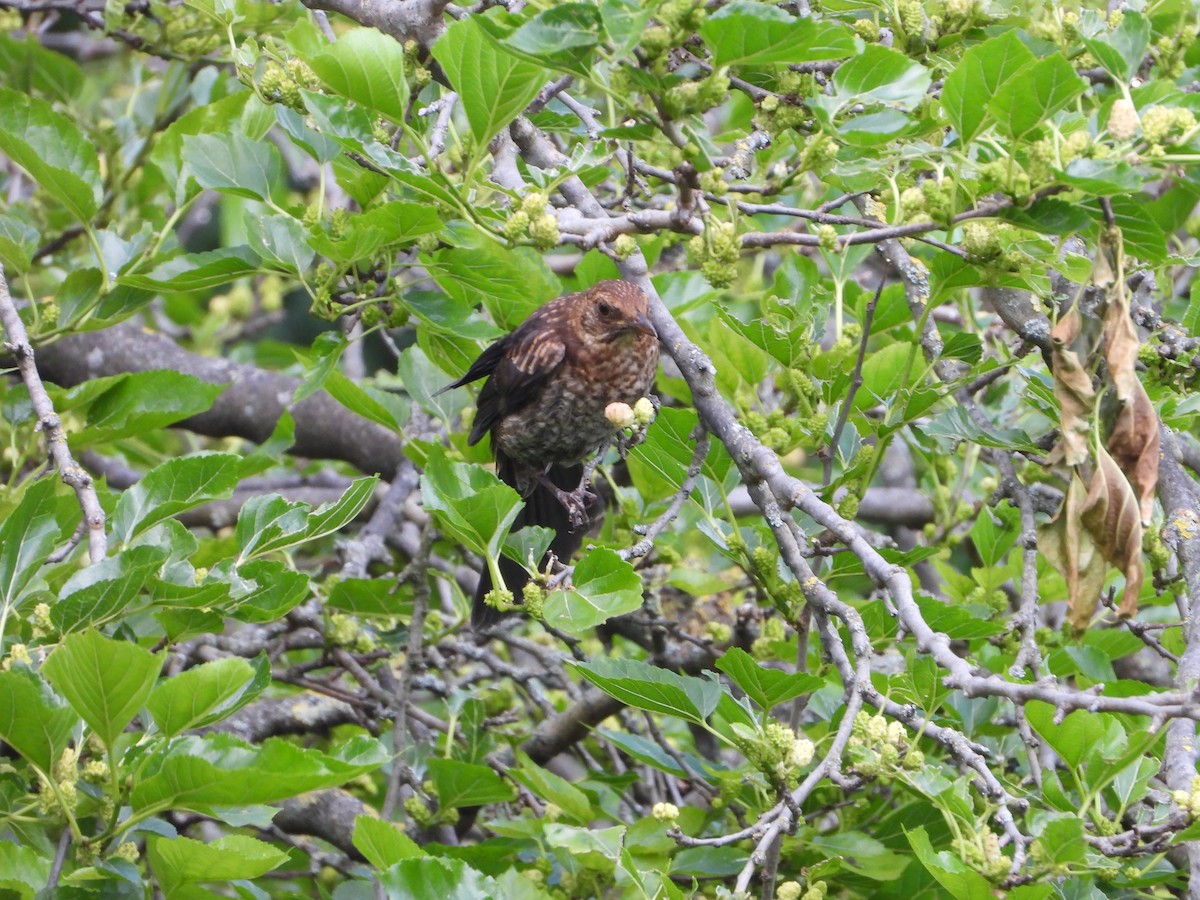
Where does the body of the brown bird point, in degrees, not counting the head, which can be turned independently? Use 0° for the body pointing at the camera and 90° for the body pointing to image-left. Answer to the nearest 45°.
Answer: approximately 315°
